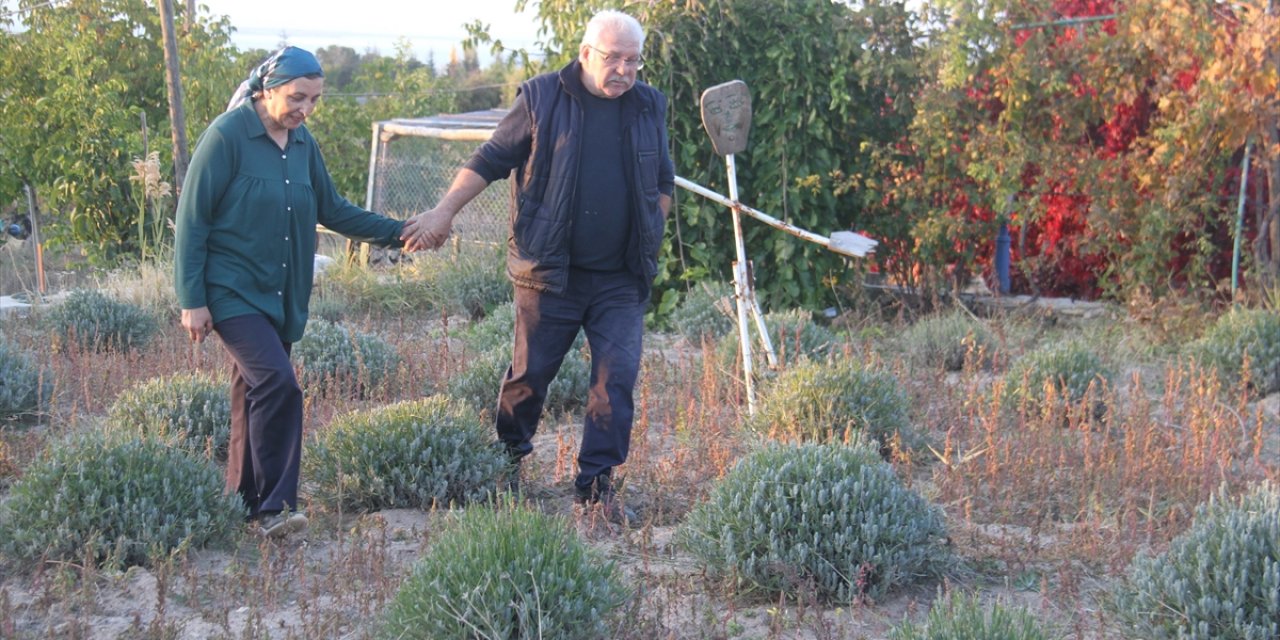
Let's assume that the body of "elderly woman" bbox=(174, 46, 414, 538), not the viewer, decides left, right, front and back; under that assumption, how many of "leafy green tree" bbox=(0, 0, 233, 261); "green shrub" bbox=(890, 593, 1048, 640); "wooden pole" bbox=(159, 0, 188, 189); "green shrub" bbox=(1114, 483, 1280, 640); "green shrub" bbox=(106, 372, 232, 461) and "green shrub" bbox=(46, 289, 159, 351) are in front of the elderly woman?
2

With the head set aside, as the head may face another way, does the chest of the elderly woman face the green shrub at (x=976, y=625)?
yes

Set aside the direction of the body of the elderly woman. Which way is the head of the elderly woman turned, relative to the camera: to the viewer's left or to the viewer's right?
to the viewer's right

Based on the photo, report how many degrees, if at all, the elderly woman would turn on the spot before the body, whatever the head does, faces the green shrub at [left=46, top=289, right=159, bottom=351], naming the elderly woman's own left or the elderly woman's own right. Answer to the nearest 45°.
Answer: approximately 135° to the elderly woman's own left

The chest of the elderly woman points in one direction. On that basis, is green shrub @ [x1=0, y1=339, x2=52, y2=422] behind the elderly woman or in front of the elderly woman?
behind

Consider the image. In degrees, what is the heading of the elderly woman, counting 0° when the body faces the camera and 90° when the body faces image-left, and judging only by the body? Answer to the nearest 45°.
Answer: approximately 315°

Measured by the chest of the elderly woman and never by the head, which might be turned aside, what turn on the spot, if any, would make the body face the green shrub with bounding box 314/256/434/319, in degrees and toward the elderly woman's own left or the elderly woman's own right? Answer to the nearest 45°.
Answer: approximately 135° to the elderly woman's own left

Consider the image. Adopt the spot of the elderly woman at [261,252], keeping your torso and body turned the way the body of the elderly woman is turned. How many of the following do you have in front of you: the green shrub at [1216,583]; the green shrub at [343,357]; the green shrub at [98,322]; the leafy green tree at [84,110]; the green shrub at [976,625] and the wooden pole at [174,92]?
2

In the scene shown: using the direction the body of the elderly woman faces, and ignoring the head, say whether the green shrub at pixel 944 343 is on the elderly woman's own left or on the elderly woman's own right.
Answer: on the elderly woman's own left
